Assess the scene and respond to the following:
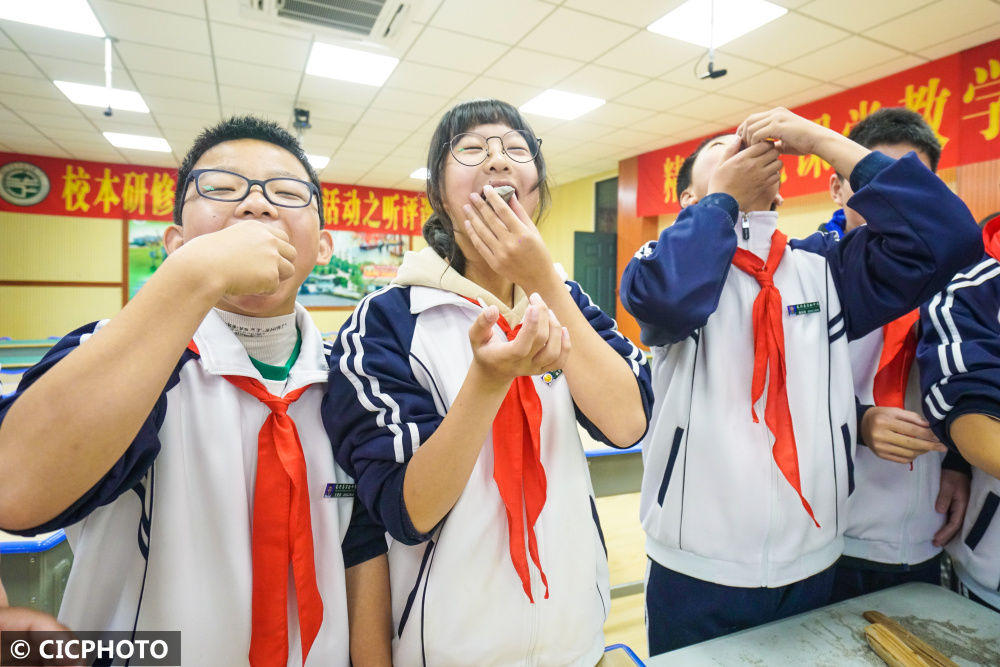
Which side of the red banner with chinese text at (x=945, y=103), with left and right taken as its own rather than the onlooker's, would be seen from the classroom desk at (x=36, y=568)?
front

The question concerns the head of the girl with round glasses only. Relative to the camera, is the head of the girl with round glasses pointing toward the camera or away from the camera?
toward the camera

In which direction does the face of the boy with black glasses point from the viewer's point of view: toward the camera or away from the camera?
toward the camera

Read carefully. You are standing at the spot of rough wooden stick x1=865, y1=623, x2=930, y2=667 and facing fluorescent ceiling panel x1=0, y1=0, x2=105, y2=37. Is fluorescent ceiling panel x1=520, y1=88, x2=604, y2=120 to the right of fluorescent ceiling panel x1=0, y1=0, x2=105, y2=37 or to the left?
right

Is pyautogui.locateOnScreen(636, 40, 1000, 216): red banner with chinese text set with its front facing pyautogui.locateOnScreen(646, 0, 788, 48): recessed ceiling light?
yes

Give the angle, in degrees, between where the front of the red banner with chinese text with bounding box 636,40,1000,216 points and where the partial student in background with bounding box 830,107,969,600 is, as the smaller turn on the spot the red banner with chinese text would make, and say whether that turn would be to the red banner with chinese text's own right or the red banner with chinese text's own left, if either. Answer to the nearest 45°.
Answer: approximately 45° to the red banner with chinese text's own left

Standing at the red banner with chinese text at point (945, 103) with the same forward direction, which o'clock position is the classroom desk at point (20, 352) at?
The classroom desk is roughly at 1 o'clock from the red banner with chinese text.

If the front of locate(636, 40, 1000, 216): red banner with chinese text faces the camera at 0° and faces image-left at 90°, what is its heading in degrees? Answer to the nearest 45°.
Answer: approximately 45°
